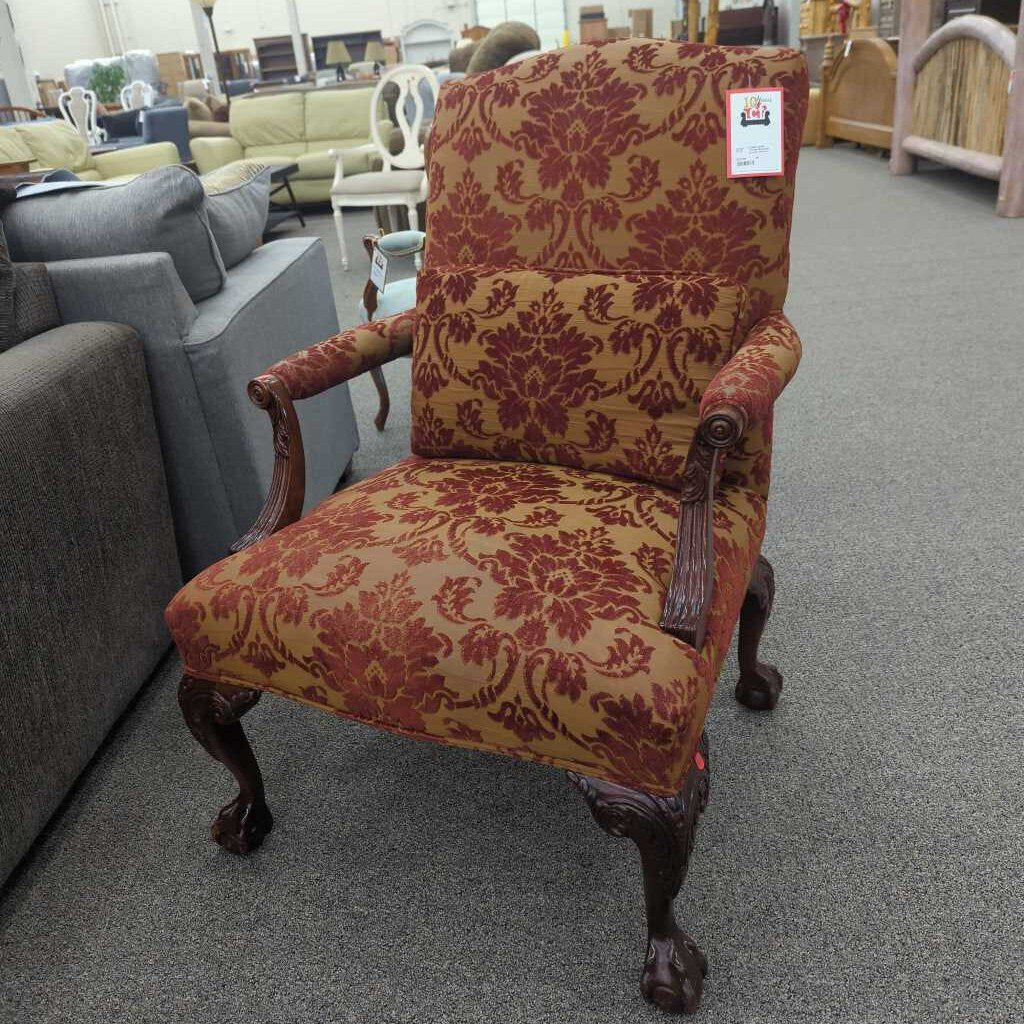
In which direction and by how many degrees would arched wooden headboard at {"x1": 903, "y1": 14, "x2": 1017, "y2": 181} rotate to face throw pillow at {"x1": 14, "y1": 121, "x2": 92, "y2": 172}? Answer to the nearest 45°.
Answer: approximately 45° to its right

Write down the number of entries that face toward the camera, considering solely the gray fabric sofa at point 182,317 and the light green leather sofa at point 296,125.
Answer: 1

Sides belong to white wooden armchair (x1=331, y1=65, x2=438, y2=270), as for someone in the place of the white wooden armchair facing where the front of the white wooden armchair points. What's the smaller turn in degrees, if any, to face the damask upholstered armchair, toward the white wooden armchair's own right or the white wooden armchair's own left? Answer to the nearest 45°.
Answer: approximately 45° to the white wooden armchair's own left

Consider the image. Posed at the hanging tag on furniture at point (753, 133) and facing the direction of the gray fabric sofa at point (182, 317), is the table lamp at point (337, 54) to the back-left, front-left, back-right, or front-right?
front-right

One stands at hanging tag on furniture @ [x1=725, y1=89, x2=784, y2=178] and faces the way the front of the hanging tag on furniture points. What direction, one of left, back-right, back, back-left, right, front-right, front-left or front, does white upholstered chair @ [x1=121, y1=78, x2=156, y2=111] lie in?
back-right

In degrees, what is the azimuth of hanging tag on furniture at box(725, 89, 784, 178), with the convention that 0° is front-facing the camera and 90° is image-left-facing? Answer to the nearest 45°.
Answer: approximately 0°

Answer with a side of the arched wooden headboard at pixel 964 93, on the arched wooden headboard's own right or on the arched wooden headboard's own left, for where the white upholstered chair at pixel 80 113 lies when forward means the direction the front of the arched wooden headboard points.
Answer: on the arched wooden headboard's own right

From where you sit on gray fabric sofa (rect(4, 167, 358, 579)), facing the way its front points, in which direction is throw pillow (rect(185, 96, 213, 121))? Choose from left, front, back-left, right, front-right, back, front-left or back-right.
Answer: front-left

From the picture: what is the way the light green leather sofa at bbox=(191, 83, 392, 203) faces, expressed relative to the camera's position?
facing the viewer

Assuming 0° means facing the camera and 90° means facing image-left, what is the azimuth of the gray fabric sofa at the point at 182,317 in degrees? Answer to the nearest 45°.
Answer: approximately 225°

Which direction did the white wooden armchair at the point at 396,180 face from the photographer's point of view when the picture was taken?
facing the viewer and to the left of the viewer

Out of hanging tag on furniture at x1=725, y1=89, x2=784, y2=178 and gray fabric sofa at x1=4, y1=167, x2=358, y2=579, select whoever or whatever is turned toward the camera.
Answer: the hanging tag on furniture

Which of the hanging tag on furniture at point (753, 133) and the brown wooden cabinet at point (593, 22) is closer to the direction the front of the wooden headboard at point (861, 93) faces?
the hanging tag on furniture

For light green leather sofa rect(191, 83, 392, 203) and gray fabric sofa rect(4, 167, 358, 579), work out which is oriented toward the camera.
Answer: the light green leather sofa

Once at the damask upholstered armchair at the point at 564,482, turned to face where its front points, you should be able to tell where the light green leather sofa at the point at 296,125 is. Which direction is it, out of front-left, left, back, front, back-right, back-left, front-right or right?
back-right

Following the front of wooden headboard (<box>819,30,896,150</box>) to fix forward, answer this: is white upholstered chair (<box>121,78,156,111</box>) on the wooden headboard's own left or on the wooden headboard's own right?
on the wooden headboard's own right
